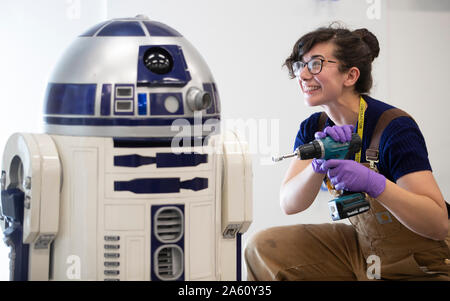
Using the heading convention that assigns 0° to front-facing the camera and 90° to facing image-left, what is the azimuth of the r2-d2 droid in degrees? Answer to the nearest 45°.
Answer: approximately 315°

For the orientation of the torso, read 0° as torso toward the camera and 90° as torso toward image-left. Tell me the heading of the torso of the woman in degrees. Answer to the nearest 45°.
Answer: approximately 45°
